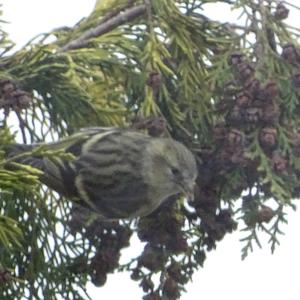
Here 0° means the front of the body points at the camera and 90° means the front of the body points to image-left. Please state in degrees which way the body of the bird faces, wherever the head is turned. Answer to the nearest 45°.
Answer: approximately 270°
